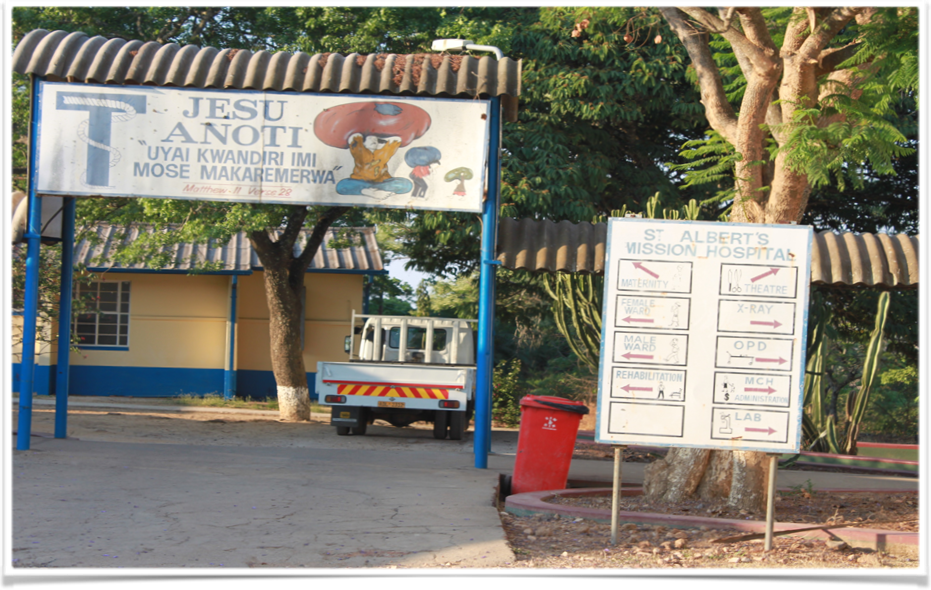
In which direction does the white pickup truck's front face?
away from the camera

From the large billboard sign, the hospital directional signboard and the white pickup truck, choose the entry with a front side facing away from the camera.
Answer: the white pickup truck

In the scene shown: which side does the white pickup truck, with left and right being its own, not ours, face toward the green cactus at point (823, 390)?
right

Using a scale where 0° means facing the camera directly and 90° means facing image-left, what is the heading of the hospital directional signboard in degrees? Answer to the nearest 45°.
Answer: approximately 0°

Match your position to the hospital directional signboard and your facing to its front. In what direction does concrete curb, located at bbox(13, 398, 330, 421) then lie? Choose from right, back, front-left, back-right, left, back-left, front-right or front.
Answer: back-right

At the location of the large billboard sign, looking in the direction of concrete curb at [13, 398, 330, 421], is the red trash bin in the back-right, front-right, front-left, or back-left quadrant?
back-right

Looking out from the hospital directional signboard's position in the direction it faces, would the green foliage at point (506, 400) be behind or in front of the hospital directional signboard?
behind

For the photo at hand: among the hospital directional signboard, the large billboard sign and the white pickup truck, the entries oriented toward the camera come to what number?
2

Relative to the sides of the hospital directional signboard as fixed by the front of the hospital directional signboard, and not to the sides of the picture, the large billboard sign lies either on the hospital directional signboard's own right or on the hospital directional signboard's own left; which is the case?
on the hospital directional signboard's own right
